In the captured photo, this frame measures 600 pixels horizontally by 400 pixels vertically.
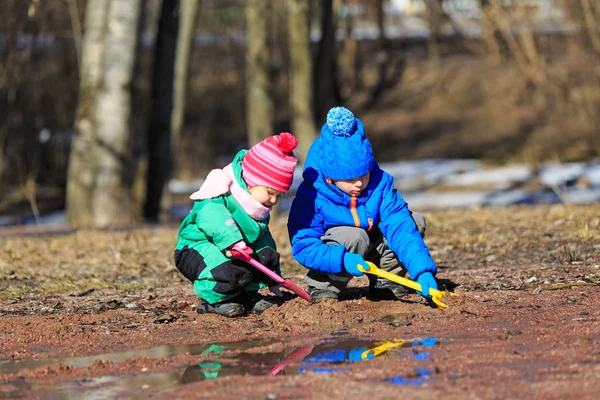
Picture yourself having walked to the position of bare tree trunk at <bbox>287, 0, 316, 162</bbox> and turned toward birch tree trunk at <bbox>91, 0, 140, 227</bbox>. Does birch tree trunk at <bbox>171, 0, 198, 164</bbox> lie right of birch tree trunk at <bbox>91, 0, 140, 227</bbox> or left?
right

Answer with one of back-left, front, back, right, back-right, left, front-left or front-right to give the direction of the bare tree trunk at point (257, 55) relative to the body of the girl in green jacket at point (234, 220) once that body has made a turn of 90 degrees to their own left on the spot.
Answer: front-left

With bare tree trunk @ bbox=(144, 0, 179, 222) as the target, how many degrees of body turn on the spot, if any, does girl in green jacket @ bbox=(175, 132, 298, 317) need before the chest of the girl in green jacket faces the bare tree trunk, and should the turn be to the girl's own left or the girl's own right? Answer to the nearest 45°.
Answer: approximately 135° to the girl's own left

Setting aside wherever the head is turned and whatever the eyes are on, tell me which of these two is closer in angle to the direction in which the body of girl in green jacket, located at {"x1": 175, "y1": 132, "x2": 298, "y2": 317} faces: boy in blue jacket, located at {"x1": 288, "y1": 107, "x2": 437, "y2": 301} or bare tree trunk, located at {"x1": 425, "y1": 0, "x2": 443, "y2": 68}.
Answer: the boy in blue jacket

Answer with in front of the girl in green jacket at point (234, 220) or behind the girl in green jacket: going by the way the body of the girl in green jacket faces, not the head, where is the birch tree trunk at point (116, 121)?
behind

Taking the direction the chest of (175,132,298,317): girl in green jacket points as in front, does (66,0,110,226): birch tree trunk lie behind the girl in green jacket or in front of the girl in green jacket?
behind

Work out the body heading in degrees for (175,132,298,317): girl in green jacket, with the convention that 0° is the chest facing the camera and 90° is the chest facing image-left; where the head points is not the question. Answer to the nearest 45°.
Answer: approximately 315°

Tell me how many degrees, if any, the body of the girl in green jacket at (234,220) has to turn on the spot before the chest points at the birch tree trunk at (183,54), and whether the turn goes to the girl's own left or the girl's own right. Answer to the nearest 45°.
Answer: approximately 135° to the girl's own left

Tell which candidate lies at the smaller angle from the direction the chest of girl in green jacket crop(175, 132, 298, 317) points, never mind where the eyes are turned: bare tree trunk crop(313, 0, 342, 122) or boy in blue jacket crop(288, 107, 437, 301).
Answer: the boy in blue jacket
